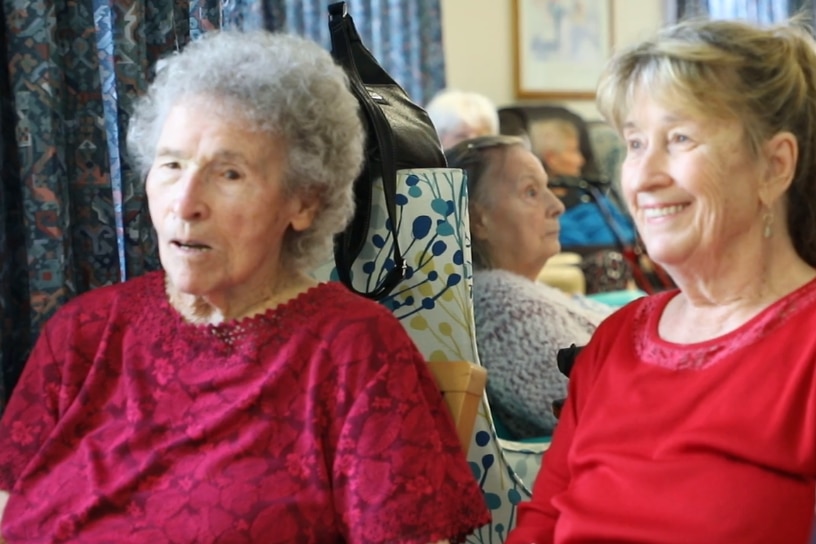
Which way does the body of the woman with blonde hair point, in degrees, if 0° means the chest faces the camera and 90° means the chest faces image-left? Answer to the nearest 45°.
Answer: approximately 45°

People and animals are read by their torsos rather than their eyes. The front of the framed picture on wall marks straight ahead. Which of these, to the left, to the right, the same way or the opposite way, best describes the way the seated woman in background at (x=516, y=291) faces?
to the left

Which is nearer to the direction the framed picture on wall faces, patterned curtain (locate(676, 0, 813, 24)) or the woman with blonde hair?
the woman with blonde hair

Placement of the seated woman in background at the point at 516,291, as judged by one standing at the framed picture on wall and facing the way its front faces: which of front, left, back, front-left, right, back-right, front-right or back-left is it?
front

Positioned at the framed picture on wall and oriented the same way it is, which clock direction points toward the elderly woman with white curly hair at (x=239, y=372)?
The elderly woman with white curly hair is roughly at 12 o'clock from the framed picture on wall.

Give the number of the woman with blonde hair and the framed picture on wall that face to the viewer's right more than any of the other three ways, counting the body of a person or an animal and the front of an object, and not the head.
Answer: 0

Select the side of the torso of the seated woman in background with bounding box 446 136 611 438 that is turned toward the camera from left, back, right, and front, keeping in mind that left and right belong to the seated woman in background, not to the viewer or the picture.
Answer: right

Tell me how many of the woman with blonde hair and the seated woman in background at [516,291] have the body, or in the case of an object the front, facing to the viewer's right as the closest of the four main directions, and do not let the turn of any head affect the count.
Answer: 1

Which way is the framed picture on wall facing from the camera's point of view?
toward the camera

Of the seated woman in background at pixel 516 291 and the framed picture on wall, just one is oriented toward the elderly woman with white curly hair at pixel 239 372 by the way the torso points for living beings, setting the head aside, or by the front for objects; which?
the framed picture on wall

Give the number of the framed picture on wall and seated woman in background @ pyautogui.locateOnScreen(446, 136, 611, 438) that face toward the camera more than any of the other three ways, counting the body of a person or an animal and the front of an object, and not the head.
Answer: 1

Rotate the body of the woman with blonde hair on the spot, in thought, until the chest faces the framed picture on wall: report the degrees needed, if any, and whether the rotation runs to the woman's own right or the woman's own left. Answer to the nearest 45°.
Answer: approximately 135° to the woman's own right
